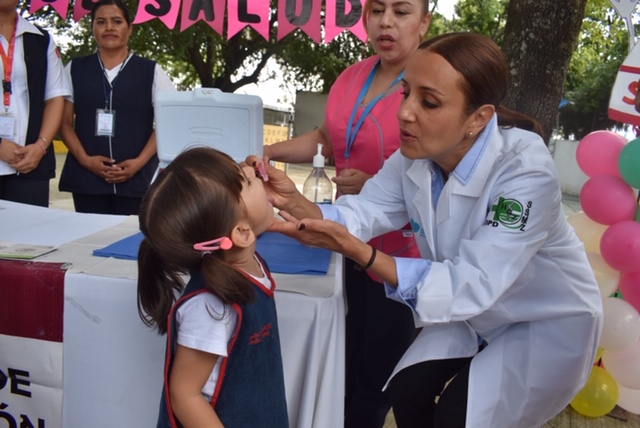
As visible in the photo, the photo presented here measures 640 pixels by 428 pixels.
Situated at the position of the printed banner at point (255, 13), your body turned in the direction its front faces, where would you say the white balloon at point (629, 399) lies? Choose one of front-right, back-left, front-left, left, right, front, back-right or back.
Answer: front-left

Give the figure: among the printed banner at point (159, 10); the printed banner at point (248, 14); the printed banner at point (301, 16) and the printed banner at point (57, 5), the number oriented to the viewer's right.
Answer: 0

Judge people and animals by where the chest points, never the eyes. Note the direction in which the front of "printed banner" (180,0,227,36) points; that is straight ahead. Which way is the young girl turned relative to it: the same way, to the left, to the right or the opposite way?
to the left

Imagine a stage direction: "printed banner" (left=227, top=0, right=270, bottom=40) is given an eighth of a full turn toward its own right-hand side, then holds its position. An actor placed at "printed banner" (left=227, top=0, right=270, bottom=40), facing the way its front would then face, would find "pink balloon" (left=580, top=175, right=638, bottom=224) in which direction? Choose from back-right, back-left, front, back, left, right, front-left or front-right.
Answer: left

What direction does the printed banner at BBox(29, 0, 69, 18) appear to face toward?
toward the camera

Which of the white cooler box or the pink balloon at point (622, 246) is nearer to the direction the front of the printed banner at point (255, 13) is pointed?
the white cooler box

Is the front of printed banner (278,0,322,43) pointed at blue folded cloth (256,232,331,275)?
yes

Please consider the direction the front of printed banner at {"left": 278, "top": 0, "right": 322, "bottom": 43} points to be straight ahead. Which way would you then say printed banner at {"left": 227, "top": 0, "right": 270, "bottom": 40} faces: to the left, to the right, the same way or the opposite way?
the same way

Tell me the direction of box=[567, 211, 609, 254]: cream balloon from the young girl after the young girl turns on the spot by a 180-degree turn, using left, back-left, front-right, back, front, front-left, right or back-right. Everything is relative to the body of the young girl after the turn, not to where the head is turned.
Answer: back-right

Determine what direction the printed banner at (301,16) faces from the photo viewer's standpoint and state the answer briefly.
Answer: facing the viewer

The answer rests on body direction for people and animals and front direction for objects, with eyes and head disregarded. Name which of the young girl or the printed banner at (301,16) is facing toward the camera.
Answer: the printed banner

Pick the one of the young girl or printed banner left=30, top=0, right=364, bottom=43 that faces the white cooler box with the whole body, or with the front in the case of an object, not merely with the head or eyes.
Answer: the printed banner

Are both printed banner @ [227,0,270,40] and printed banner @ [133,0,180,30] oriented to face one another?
no

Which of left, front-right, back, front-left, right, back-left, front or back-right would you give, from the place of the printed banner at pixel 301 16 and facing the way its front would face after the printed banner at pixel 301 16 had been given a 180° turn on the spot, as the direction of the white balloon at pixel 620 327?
back-right

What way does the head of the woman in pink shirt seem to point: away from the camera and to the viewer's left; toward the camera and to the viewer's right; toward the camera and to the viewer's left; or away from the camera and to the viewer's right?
toward the camera and to the viewer's left

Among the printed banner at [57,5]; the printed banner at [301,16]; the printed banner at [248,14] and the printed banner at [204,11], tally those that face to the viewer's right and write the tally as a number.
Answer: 0

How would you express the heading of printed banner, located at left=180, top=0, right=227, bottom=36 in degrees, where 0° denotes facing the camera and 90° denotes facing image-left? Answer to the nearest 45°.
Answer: approximately 0°

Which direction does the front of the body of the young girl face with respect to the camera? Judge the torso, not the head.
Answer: to the viewer's right

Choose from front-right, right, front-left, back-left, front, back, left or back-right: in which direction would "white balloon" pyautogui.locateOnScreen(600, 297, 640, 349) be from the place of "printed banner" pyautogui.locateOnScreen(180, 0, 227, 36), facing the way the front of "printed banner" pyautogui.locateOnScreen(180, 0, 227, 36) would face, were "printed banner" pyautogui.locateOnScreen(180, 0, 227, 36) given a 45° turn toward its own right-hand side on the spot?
left

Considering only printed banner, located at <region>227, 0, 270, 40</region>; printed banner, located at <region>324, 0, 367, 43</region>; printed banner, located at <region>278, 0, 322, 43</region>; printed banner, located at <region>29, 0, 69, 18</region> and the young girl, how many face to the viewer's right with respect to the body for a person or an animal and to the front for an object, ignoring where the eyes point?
1

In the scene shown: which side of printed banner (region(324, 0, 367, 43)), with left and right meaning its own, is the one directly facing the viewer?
front
